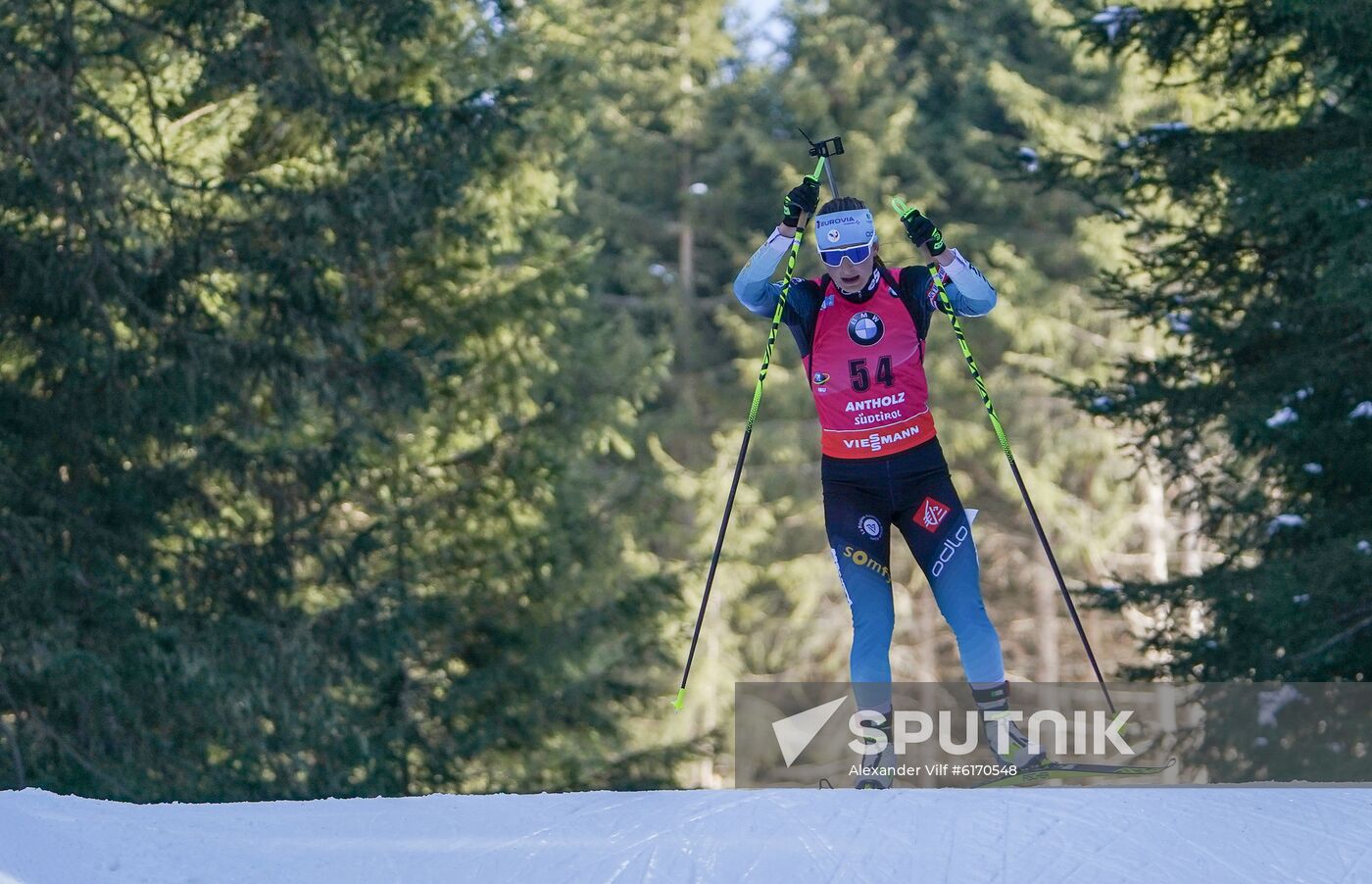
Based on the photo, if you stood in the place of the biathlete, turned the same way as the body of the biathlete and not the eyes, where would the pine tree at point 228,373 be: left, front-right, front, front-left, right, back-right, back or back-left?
back-right

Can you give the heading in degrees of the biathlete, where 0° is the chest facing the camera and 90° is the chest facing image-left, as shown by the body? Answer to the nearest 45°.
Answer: approximately 0°

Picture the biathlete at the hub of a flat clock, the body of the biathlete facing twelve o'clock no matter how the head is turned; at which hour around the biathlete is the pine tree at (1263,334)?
The pine tree is roughly at 7 o'clock from the biathlete.
